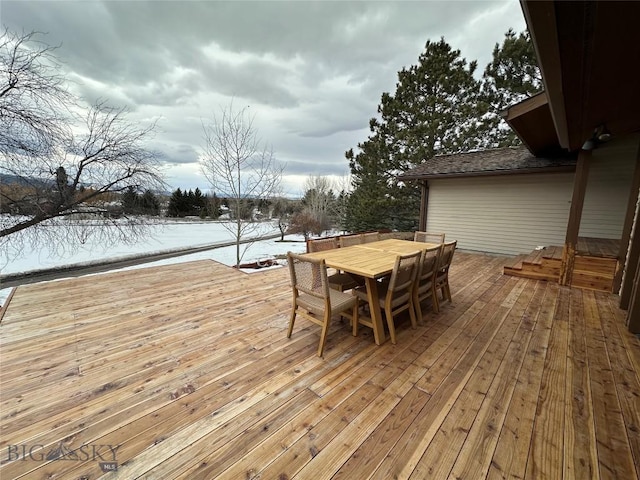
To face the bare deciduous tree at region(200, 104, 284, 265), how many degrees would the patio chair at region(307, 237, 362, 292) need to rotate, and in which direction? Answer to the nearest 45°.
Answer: approximately 180°

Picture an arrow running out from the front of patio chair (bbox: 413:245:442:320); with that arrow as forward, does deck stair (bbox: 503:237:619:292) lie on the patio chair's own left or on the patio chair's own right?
on the patio chair's own right

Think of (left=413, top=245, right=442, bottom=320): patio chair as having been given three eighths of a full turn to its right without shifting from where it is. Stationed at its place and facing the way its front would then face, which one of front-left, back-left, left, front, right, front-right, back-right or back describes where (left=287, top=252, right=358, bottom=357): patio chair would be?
back-right

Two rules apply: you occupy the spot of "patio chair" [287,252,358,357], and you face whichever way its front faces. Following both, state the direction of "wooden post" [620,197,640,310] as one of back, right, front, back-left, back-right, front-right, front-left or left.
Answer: front-right

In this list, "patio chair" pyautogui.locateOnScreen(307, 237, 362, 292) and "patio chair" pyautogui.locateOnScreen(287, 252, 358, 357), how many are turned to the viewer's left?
0

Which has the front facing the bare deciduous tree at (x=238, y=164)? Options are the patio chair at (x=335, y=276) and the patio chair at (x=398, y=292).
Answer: the patio chair at (x=398, y=292)

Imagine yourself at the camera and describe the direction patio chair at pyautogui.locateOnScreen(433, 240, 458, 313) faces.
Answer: facing away from the viewer and to the left of the viewer

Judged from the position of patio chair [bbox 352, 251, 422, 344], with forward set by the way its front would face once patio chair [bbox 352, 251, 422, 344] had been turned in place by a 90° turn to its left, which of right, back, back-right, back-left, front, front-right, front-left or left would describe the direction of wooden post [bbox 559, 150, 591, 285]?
back

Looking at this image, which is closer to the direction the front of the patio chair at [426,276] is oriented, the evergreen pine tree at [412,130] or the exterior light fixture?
the evergreen pine tree

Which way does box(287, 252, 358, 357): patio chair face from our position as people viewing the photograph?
facing away from the viewer and to the right of the viewer

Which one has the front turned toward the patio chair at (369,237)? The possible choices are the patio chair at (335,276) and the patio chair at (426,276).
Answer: the patio chair at (426,276)

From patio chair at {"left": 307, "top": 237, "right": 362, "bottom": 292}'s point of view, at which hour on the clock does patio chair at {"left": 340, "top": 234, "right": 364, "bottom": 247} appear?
patio chair at {"left": 340, "top": 234, "right": 364, "bottom": 247} is roughly at 8 o'clock from patio chair at {"left": 307, "top": 237, "right": 362, "bottom": 292}.

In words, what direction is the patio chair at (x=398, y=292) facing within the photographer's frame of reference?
facing away from the viewer and to the left of the viewer

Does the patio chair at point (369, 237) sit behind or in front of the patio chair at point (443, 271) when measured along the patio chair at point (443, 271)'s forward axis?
in front

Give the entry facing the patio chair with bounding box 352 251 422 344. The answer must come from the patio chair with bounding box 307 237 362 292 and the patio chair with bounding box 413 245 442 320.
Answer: the patio chair with bounding box 307 237 362 292

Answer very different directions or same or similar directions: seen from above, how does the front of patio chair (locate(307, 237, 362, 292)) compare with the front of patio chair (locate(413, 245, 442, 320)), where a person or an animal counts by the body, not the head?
very different directions

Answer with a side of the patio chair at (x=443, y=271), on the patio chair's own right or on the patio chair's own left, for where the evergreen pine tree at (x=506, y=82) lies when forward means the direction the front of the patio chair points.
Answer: on the patio chair's own right
